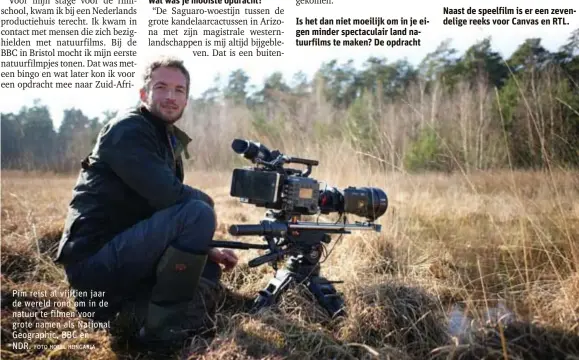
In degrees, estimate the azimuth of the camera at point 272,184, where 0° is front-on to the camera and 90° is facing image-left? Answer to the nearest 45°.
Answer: approximately 270°
